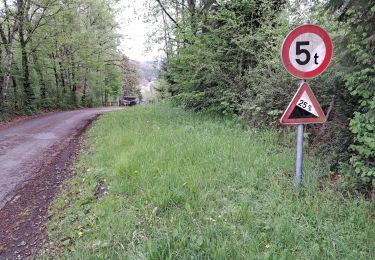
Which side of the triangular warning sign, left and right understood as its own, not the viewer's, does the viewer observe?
front
